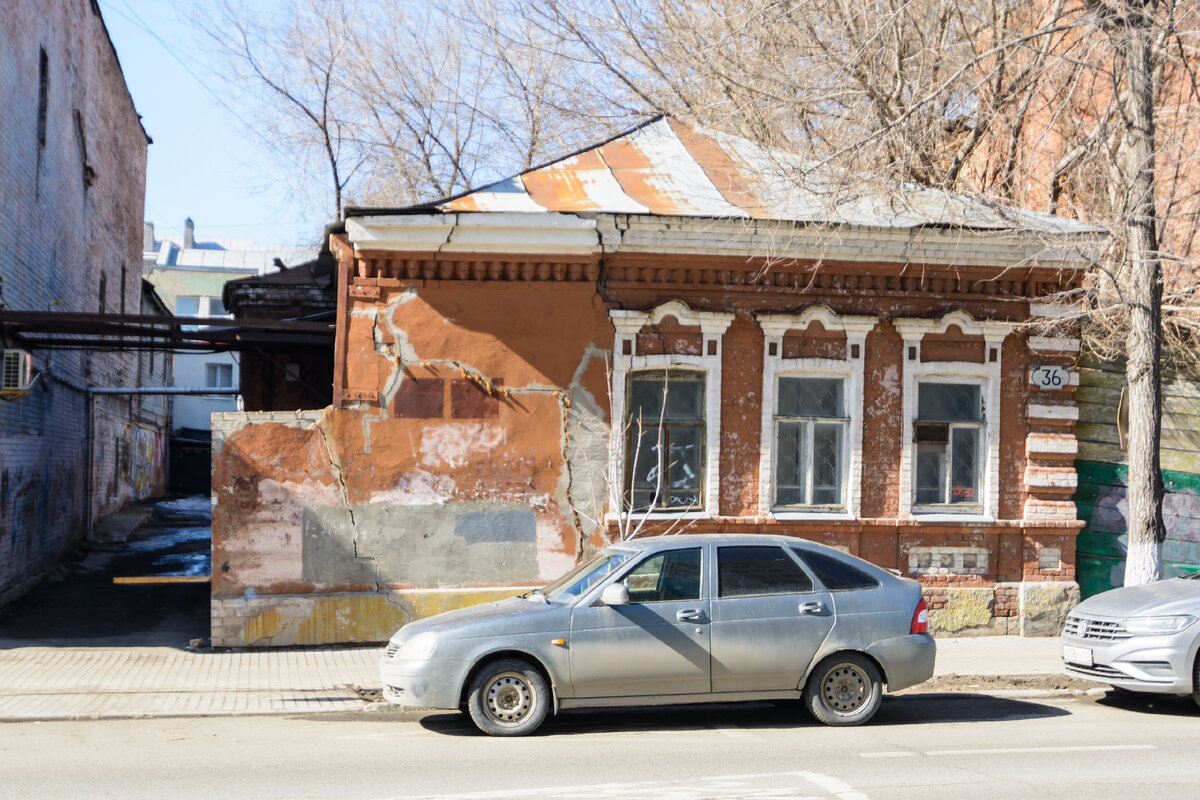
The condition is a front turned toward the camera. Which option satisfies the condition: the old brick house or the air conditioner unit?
the old brick house

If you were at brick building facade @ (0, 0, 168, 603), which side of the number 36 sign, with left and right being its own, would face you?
right

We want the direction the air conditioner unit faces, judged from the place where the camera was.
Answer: facing to the right of the viewer

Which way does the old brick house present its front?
toward the camera

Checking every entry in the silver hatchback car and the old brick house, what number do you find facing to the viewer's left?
1

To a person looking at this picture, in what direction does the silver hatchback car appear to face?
facing to the left of the viewer

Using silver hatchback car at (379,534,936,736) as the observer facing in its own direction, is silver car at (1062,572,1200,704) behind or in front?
behind

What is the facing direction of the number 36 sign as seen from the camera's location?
facing the viewer

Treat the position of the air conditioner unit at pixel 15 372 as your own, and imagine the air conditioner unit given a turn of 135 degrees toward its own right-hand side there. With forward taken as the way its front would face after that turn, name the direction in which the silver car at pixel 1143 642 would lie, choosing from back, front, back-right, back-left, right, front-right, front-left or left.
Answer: left

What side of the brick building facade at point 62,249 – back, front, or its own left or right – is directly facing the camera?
right

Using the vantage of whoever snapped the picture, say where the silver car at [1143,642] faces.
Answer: facing the viewer and to the left of the viewer

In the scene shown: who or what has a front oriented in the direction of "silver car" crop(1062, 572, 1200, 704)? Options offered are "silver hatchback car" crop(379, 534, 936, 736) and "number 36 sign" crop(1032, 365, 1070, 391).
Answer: the number 36 sign
